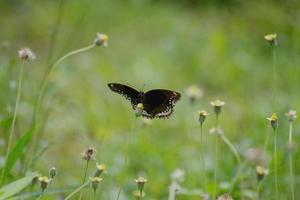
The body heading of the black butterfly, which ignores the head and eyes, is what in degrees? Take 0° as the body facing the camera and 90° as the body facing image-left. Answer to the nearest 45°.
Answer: approximately 180°
